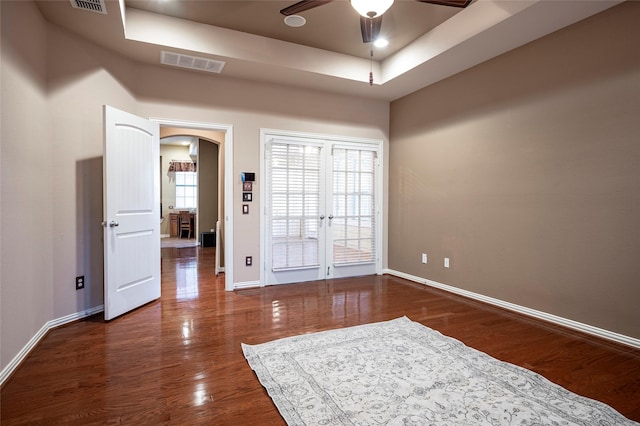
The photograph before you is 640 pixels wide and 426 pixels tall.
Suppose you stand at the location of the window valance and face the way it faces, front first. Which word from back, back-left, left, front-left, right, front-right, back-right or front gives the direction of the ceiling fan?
front

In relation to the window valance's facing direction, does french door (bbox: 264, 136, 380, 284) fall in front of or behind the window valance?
in front

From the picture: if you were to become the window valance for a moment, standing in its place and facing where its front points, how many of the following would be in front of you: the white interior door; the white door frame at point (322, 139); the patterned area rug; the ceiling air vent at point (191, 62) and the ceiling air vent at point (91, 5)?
5

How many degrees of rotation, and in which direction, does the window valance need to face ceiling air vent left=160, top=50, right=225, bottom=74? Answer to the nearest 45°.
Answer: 0° — it already faces it

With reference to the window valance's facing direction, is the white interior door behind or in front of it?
in front

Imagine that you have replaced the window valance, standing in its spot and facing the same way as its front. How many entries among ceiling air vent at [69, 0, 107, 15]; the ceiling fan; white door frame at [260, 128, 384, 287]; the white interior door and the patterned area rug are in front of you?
5

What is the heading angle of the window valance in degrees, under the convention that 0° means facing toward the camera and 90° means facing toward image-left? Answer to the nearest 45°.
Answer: approximately 0°

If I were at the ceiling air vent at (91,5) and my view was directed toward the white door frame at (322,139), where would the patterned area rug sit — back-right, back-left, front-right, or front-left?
front-right

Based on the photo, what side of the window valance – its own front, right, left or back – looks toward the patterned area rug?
front

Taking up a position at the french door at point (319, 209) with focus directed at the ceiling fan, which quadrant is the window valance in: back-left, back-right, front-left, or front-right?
back-right

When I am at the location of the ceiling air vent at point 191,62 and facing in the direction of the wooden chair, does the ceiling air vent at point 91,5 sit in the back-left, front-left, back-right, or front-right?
back-left

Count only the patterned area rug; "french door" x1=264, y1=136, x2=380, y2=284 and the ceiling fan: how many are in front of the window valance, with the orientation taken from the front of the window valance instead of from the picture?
3

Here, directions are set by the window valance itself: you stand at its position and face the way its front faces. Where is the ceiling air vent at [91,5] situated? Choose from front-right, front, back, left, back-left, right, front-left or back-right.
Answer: front
